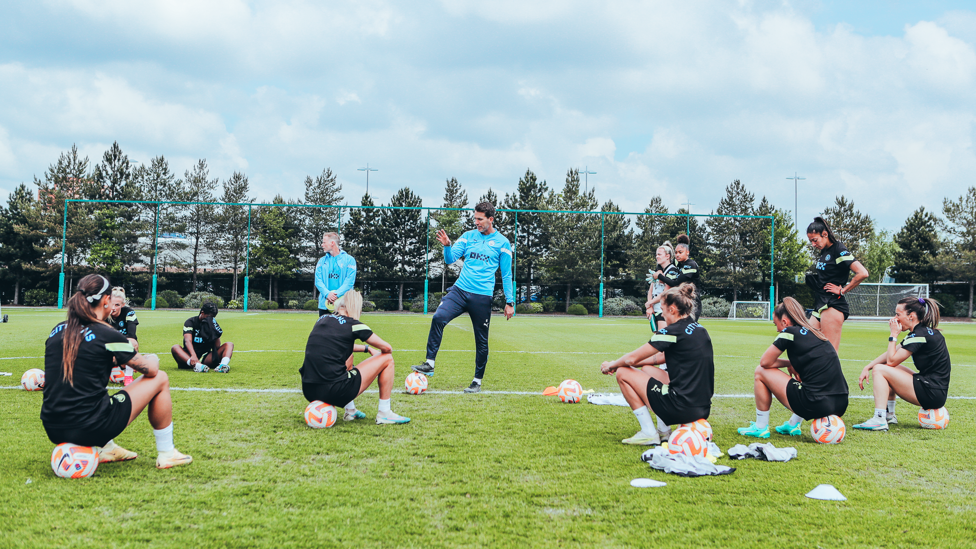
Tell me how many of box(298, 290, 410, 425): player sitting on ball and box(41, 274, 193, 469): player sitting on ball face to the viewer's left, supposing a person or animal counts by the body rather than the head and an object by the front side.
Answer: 0

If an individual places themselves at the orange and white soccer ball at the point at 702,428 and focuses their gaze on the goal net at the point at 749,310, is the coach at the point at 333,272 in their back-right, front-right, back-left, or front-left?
front-left

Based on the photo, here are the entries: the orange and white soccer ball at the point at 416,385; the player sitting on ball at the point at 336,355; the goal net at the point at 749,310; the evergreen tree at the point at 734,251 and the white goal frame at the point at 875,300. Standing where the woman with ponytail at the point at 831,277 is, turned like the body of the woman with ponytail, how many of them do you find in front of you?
2

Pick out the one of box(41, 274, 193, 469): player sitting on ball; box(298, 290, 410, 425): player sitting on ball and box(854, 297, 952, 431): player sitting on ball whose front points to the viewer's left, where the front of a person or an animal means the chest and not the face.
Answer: box(854, 297, 952, 431): player sitting on ball

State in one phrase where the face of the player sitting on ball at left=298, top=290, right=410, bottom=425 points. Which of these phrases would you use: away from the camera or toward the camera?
away from the camera

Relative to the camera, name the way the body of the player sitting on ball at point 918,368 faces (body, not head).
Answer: to the viewer's left

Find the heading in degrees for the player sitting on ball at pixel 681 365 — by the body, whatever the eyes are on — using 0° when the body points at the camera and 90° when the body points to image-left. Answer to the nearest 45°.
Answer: approximately 135°

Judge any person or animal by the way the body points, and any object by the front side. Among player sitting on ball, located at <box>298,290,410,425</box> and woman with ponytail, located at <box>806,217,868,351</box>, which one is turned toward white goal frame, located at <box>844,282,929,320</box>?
the player sitting on ball

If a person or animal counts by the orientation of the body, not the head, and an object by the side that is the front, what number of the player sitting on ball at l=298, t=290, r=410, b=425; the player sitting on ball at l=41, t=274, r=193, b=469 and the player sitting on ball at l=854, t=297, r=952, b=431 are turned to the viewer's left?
1

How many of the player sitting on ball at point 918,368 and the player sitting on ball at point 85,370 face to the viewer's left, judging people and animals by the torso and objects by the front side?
1

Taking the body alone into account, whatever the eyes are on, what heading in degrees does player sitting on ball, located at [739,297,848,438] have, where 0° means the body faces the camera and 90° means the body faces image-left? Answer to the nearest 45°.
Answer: approximately 135°

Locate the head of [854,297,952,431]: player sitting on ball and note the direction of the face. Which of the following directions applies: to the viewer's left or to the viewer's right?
to the viewer's left

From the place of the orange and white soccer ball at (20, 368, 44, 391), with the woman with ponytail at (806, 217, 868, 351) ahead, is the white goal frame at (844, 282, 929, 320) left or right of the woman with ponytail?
left

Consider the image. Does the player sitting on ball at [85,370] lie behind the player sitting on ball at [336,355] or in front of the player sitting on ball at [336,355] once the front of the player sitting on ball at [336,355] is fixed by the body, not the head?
behind

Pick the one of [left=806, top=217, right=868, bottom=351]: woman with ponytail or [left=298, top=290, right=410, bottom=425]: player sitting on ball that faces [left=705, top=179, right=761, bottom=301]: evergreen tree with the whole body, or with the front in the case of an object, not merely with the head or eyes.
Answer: the player sitting on ball

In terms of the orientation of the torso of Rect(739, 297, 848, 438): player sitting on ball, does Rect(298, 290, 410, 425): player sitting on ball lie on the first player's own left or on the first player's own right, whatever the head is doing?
on the first player's own left

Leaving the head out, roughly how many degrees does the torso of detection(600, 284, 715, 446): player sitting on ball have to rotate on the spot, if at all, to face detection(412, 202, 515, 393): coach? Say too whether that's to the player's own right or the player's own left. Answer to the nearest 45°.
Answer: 0° — they already face them

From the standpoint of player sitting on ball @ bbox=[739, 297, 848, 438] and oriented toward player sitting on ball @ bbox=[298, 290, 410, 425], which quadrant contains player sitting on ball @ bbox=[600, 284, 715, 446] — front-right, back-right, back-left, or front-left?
front-left

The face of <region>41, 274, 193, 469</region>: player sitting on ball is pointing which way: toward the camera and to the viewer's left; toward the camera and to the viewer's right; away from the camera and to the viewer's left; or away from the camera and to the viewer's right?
away from the camera and to the viewer's right
